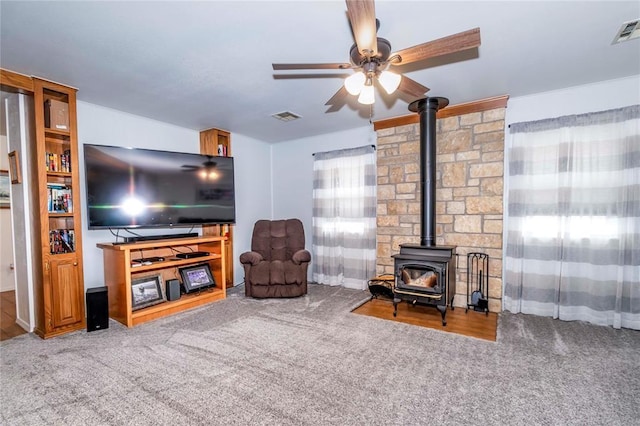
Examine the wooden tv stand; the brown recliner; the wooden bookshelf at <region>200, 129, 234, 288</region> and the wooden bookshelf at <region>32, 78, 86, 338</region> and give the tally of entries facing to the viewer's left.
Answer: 0

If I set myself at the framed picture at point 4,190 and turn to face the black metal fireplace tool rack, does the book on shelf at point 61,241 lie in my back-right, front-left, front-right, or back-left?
front-right

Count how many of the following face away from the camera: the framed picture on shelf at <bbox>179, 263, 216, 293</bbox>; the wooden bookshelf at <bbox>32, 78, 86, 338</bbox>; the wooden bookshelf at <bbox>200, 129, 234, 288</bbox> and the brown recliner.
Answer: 0

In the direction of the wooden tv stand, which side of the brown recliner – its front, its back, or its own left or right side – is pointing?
right

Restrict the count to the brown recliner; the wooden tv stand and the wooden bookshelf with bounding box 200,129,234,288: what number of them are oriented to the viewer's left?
0

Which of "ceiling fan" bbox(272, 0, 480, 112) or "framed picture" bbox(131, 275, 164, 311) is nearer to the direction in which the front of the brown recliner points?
the ceiling fan

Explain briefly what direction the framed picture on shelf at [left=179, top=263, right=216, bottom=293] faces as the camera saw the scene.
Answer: facing the viewer and to the right of the viewer

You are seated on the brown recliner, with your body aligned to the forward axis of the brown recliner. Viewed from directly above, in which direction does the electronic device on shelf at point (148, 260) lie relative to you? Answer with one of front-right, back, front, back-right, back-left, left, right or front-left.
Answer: right

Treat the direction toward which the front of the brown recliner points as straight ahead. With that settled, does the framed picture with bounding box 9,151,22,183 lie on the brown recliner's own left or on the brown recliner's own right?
on the brown recliner's own right

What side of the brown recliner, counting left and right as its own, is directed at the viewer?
front
